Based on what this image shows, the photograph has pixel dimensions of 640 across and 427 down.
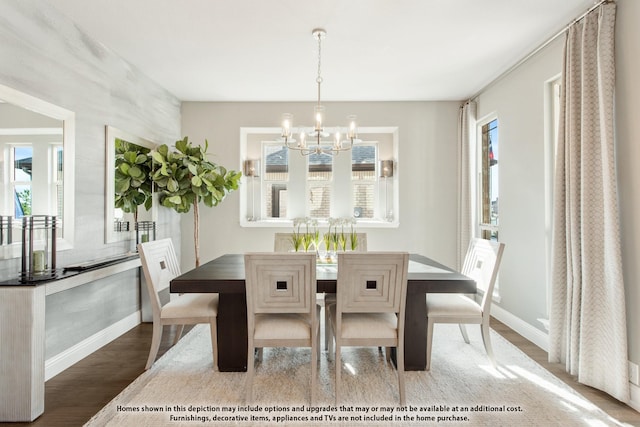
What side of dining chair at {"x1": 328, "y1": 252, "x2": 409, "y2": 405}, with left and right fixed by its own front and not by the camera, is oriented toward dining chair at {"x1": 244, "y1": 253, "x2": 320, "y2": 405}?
left

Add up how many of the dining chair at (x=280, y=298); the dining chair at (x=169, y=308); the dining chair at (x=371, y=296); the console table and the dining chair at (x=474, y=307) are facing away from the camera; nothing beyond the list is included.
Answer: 2

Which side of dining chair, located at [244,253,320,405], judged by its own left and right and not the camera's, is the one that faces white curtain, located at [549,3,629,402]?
right

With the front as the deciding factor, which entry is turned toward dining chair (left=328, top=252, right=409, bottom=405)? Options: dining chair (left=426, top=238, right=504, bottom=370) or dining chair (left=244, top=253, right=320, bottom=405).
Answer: dining chair (left=426, top=238, right=504, bottom=370)

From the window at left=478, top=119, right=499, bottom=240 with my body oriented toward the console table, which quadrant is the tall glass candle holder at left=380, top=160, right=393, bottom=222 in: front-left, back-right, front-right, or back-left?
front-right

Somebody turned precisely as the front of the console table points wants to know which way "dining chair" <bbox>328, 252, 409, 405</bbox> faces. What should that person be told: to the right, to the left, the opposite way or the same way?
to the left

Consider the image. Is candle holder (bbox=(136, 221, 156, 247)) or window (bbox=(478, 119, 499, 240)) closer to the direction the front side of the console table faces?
the window

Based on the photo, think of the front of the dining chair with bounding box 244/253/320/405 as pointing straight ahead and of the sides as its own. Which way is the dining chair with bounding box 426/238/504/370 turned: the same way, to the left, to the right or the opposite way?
to the left

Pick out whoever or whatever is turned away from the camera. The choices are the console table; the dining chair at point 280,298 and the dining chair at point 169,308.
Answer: the dining chair at point 280,298

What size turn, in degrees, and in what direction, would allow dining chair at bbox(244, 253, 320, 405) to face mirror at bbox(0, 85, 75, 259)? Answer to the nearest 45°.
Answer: approximately 90° to its left

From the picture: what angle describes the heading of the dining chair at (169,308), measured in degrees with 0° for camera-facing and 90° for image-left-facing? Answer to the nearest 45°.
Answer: approximately 315°

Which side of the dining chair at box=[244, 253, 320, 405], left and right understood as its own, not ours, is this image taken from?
back

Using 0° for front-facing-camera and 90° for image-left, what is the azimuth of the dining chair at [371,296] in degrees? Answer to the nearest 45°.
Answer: approximately 180°

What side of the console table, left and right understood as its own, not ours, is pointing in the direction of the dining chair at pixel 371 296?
front

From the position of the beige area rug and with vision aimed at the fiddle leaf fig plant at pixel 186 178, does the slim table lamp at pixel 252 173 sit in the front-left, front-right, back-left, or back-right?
front-right

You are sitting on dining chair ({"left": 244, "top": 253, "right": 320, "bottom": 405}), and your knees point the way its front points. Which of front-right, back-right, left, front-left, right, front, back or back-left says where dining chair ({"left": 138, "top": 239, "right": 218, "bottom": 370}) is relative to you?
front-left

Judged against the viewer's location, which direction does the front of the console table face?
facing the viewer and to the right of the viewer

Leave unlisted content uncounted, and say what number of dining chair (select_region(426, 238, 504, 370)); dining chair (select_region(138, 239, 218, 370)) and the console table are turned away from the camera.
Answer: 0

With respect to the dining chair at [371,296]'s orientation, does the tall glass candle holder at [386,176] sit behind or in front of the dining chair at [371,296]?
in front

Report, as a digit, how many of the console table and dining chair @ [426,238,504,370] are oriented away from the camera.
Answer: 0

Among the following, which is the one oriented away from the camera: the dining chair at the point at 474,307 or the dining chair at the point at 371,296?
the dining chair at the point at 371,296

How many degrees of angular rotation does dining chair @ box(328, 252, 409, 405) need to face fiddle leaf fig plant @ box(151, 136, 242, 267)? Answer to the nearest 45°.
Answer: approximately 45° to its left
